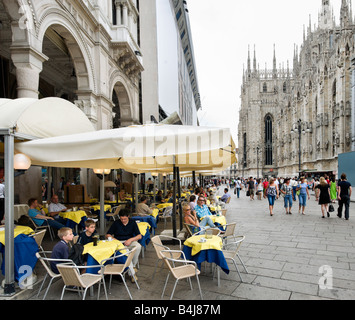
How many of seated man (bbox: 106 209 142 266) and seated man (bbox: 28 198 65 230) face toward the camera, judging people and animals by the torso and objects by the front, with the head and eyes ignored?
1

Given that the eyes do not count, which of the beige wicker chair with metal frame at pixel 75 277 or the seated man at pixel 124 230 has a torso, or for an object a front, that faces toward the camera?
the seated man

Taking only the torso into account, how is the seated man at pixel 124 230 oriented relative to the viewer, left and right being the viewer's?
facing the viewer

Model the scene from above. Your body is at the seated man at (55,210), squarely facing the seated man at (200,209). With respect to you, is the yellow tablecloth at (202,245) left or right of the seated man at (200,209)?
right

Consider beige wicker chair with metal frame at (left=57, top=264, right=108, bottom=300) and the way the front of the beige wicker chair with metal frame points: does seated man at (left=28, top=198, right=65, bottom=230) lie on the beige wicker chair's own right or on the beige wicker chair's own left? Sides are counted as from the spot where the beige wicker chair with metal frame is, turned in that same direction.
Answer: on the beige wicker chair's own left

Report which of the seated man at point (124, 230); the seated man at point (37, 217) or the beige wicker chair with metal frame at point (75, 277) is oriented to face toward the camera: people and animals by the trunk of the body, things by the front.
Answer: the seated man at point (124, 230)

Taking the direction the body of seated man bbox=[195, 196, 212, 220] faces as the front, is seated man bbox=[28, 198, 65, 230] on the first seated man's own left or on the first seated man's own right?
on the first seated man's own right

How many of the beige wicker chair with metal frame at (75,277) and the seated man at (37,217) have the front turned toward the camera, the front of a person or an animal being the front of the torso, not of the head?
0

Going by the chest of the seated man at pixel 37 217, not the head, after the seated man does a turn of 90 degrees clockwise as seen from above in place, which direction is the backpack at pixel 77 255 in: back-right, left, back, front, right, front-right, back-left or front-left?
front

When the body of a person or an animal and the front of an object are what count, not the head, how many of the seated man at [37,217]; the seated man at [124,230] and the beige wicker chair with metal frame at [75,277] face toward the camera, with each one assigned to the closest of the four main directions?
1

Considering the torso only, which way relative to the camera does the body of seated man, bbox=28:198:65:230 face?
to the viewer's right

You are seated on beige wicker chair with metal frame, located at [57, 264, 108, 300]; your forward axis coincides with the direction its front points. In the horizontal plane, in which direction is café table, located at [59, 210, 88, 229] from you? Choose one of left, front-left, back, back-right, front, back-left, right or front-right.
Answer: front-left

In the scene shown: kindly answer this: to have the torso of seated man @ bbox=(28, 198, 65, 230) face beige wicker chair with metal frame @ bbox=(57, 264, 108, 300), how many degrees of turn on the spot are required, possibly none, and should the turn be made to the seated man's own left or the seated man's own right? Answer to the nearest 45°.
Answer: approximately 90° to the seated man's own right

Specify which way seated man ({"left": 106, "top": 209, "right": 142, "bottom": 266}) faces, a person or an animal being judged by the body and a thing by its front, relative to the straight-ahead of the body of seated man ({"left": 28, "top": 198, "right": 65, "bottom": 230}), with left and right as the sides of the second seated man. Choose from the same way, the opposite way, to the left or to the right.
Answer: to the right

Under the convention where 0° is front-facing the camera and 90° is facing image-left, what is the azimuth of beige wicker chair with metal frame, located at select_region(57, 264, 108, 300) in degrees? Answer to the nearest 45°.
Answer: approximately 225°

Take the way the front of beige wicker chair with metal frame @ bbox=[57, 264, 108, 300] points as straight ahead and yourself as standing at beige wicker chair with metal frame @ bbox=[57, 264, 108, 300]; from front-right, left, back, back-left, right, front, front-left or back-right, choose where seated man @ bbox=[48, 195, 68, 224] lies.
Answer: front-left
